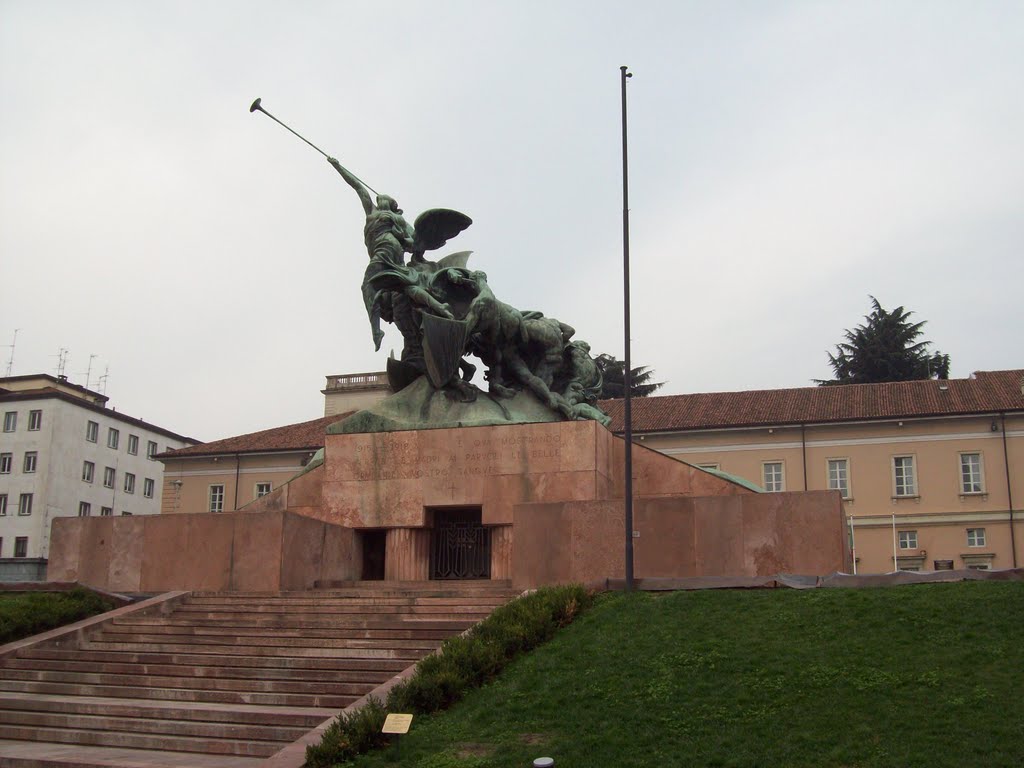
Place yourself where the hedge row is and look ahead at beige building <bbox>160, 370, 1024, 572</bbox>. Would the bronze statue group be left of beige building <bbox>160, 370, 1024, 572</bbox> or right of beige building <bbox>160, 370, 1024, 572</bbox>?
left

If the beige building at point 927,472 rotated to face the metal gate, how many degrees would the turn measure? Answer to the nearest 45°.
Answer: approximately 45° to its right

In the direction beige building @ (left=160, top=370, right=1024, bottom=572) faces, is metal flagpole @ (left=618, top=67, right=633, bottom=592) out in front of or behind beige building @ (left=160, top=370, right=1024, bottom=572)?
in front

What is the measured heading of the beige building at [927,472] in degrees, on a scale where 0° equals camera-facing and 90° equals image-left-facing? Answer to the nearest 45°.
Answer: approximately 0°

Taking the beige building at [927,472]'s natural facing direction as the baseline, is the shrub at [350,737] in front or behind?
in front
